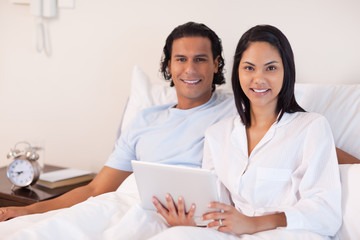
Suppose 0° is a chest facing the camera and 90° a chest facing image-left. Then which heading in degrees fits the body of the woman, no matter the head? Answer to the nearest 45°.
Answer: approximately 45°

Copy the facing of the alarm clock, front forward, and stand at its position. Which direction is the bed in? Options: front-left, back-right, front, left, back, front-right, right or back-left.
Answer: left

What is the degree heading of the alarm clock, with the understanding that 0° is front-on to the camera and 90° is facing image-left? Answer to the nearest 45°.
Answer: approximately 45°

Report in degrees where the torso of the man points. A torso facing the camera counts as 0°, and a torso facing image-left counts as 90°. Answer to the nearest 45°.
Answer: approximately 0°

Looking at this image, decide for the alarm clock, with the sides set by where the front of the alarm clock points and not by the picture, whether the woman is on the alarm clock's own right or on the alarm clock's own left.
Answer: on the alarm clock's own left

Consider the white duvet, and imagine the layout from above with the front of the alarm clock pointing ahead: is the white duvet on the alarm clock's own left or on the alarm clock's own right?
on the alarm clock's own left
